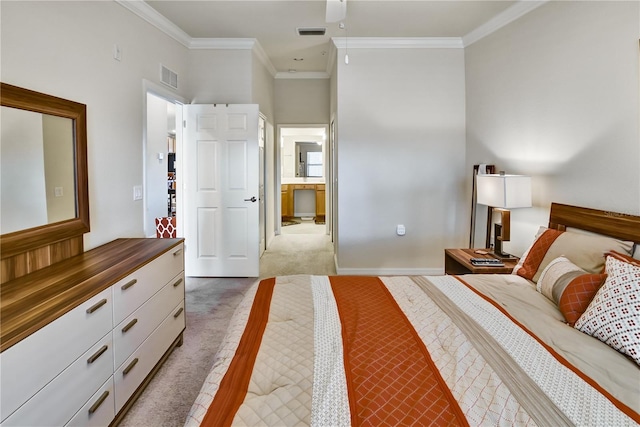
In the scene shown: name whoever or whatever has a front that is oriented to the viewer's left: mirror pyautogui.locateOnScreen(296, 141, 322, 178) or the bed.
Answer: the bed

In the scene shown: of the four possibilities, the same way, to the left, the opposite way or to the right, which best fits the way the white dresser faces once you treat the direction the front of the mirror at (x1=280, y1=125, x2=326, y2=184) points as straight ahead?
to the left

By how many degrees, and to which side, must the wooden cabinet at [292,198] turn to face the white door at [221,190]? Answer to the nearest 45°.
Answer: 0° — it already faces it

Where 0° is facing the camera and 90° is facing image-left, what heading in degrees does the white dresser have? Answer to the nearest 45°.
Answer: approximately 315°

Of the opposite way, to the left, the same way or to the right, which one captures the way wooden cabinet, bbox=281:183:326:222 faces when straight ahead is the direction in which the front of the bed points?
to the left

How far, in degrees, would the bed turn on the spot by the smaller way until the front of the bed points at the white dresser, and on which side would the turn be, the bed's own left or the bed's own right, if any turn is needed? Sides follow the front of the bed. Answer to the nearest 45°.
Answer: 0° — it already faces it

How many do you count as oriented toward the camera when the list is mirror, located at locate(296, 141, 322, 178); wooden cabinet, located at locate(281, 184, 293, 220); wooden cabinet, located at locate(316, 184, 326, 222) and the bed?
3
